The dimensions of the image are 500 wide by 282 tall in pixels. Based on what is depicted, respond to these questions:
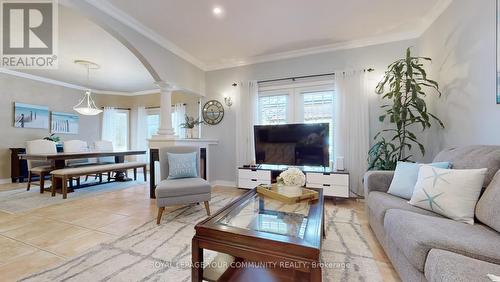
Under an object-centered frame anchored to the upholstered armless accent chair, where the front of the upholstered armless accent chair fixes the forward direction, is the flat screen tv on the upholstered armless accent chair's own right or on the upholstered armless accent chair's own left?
on the upholstered armless accent chair's own left

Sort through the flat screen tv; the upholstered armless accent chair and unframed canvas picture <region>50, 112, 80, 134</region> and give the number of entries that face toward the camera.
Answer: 3

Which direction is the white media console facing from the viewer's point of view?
toward the camera

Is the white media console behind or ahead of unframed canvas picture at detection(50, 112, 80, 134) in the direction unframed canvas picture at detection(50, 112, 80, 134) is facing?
ahead

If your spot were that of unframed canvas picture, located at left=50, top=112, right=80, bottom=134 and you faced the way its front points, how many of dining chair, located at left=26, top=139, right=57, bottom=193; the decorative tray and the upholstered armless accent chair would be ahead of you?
3

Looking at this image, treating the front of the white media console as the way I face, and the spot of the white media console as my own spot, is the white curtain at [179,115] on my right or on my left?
on my right

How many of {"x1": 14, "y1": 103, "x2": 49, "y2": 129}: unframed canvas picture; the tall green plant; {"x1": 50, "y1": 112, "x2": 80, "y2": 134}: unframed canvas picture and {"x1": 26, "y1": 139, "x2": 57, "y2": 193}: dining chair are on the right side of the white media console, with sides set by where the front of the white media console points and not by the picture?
3

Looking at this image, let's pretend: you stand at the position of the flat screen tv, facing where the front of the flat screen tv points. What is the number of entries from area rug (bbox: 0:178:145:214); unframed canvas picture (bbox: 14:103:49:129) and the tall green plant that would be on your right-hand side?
2

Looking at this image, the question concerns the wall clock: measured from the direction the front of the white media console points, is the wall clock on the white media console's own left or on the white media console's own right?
on the white media console's own right

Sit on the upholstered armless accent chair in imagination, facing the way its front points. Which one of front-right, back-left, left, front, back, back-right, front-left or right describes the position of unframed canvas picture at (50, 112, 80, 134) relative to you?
back-right

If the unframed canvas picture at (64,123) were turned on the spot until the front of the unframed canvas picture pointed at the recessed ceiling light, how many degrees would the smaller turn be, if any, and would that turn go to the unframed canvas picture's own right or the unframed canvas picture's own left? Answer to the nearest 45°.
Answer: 0° — it already faces it

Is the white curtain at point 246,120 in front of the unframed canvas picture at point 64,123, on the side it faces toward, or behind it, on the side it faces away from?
in front

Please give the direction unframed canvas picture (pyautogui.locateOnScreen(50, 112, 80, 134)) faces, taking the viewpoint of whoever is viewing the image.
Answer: facing the viewer

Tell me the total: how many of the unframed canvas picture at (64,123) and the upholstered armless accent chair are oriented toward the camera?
2

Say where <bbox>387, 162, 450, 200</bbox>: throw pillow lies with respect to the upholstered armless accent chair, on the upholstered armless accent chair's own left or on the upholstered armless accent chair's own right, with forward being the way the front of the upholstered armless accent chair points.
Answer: on the upholstered armless accent chair's own left

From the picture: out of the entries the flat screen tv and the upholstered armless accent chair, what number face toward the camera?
2

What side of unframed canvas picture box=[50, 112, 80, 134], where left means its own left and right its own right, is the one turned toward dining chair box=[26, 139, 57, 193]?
front

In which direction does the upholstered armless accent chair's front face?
toward the camera
